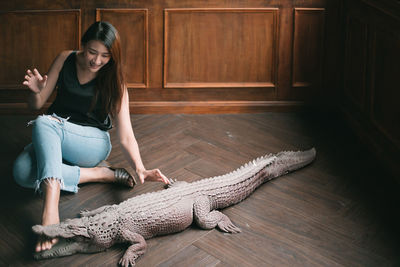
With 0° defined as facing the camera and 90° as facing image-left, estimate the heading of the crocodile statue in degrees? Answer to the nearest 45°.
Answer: approximately 45°

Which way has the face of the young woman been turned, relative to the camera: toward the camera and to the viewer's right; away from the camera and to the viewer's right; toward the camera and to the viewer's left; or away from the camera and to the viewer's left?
toward the camera and to the viewer's right
